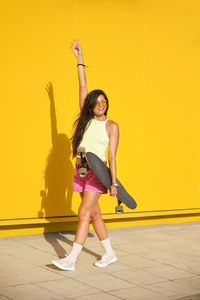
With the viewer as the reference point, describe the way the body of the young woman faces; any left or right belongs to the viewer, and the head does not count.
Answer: facing the viewer and to the left of the viewer
